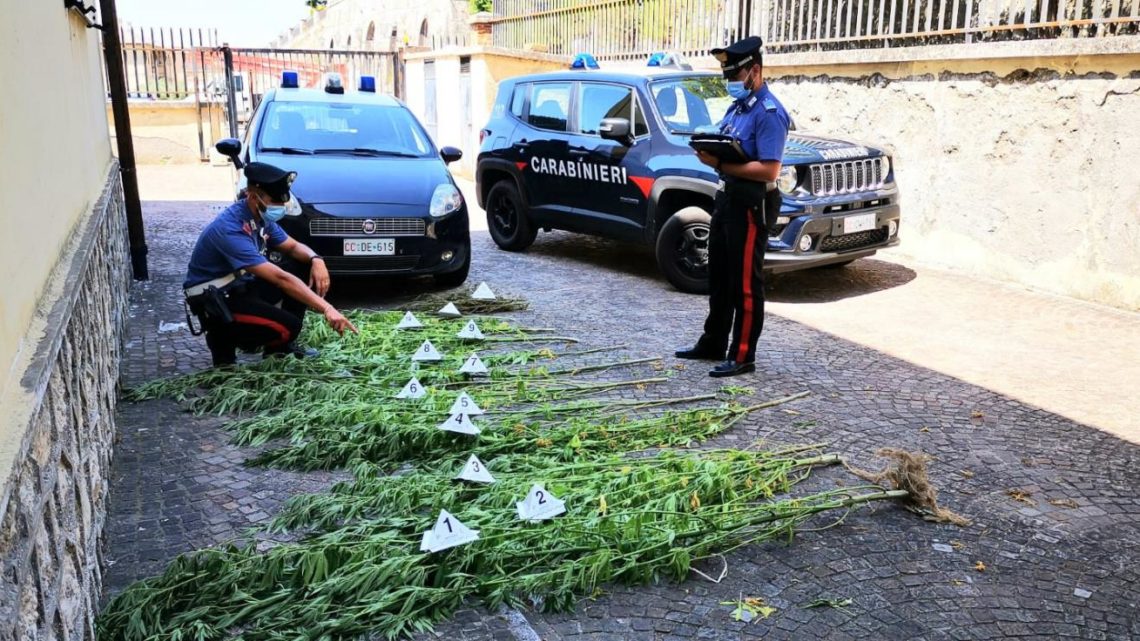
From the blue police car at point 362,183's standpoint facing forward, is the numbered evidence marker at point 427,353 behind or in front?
in front

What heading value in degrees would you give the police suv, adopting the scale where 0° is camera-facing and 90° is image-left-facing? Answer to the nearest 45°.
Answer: approximately 315°

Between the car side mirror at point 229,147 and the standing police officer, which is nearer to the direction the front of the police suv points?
the standing police officer

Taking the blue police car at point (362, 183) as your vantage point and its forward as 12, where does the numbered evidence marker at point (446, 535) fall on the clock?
The numbered evidence marker is roughly at 12 o'clock from the blue police car.

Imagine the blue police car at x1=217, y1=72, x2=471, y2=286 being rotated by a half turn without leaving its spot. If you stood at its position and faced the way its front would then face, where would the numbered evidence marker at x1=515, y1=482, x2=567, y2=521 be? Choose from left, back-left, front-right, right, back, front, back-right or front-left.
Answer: back

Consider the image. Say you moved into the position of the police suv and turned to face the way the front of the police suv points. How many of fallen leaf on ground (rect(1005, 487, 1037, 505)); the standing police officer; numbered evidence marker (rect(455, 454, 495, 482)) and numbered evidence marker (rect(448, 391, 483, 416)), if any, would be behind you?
0

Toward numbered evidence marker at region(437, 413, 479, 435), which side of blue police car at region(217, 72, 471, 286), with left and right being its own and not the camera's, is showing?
front

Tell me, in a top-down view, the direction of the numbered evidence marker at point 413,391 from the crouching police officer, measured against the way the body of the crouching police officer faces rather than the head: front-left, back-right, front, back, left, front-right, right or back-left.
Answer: front-right

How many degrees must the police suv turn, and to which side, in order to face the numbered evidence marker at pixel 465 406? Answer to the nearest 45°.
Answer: approximately 45° to its right

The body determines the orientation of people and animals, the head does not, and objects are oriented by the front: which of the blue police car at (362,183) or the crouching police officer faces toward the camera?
the blue police car

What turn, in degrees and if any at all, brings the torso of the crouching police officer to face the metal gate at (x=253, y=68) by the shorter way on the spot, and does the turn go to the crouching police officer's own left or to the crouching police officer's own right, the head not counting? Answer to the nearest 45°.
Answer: approximately 90° to the crouching police officer's own left

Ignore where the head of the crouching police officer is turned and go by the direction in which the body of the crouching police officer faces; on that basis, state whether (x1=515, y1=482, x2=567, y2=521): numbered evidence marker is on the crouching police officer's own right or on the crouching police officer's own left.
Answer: on the crouching police officer's own right

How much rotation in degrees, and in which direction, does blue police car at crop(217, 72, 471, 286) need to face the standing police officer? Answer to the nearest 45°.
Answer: approximately 45° to its left

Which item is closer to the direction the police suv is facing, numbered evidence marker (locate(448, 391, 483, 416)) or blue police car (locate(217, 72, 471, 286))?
the numbered evidence marker

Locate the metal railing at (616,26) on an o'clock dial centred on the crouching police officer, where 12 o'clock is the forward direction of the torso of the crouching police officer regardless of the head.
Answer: The metal railing is roughly at 10 o'clock from the crouching police officer.

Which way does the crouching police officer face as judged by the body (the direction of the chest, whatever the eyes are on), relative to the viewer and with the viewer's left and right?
facing to the right of the viewer

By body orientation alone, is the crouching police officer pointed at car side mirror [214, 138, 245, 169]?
no

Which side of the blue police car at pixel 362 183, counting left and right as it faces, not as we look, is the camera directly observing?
front

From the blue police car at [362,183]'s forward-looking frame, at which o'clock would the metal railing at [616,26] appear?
The metal railing is roughly at 7 o'clock from the blue police car.

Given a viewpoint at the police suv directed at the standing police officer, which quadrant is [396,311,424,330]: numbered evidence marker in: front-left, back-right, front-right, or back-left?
front-right

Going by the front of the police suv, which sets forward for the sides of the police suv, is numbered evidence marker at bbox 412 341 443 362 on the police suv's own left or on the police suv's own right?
on the police suv's own right

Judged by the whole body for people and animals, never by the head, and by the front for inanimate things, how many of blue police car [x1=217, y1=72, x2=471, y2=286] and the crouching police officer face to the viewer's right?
1

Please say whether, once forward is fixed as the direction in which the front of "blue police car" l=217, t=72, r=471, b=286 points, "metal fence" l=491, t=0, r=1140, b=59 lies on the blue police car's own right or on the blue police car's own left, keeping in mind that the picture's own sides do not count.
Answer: on the blue police car's own left

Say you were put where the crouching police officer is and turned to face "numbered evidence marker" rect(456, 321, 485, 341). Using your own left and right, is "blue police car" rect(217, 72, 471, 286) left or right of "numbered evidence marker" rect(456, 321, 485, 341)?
left

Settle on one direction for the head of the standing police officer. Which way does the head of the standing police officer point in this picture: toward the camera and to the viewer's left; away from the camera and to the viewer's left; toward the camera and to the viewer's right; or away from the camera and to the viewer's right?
toward the camera and to the viewer's left

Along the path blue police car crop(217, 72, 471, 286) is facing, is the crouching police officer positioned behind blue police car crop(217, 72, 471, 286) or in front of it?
in front
